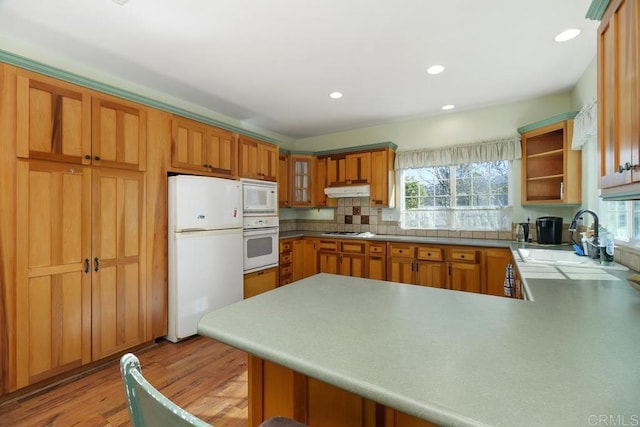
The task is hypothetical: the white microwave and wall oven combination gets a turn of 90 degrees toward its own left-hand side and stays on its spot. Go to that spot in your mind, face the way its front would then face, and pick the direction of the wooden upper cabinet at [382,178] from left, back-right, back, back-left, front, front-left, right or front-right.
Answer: front-right

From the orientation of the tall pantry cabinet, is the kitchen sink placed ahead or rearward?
ahead

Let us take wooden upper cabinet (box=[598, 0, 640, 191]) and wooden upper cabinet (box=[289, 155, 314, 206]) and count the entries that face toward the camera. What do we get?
1

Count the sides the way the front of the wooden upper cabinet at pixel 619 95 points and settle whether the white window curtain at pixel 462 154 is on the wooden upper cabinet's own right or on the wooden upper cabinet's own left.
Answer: on the wooden upper cabinet's own right

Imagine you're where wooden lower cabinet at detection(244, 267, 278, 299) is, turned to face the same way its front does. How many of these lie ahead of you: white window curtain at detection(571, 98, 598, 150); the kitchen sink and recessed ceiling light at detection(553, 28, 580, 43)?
3

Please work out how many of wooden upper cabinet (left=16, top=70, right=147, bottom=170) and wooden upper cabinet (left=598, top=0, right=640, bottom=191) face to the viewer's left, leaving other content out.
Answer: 1

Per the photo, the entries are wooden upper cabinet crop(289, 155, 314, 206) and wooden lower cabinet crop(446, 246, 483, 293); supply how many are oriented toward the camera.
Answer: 2

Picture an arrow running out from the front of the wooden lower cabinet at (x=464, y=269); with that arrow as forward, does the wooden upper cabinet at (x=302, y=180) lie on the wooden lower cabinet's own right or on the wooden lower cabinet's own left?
on the wooden lower cabinet's own right

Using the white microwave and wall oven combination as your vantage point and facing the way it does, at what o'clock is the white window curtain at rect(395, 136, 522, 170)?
The white window curtain is roughly at 11 o'clock from the white microwave and wall oven combination.

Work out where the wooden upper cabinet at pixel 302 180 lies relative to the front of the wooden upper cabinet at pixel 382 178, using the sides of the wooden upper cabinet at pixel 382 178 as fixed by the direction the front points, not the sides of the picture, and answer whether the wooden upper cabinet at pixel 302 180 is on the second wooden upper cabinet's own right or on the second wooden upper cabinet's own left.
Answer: on the second wooden upper cabinet's own right

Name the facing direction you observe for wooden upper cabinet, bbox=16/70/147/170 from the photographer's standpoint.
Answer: facing the viewer and to the right of the viewer

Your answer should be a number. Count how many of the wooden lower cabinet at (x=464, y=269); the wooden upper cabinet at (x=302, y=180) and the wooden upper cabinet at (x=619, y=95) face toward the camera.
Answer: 2

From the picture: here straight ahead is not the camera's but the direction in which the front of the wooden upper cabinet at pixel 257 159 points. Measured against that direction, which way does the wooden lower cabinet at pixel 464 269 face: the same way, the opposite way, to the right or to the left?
to the right

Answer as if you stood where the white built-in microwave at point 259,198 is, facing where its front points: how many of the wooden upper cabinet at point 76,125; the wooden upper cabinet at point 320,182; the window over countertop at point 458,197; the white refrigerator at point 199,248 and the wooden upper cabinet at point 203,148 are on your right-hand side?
3

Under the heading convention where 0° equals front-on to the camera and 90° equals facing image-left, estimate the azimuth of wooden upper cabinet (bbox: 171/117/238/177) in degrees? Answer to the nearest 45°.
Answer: approximately 315°

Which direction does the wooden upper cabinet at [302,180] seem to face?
toward the camera

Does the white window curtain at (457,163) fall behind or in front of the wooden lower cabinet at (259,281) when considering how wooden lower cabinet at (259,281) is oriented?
in front

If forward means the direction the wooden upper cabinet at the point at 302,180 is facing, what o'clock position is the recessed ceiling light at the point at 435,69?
The recessed ceiling light is roughly at 11 o'clock from the wooden upper cabinet.
